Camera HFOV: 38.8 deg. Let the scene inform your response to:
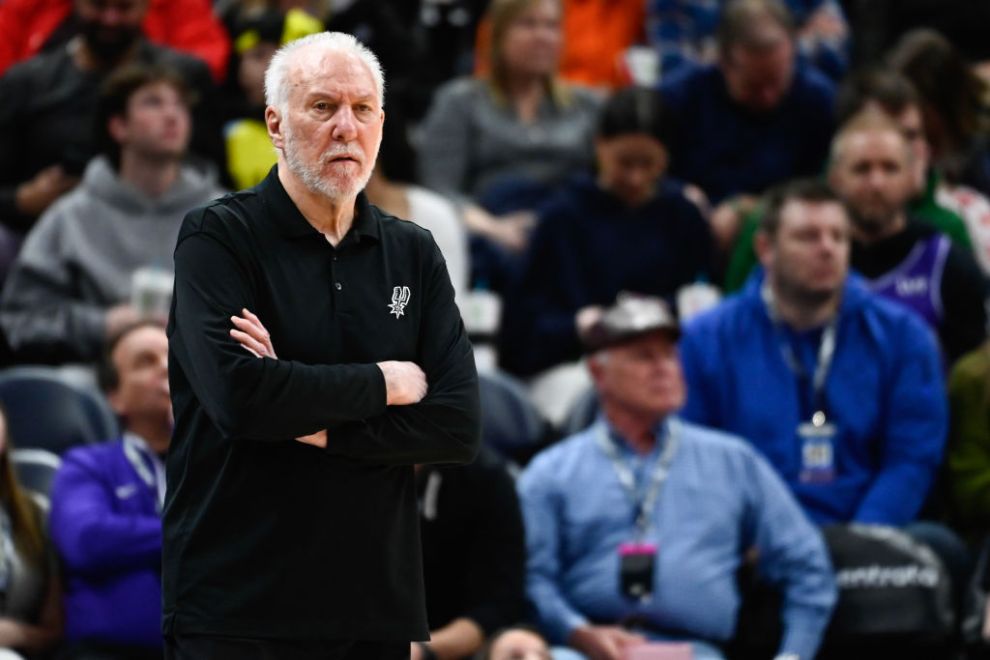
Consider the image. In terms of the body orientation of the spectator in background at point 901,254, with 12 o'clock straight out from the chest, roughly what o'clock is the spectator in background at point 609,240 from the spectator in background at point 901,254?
the spectator in background at point 609,240 is roughly at 3 o'clock from the spectator in background at point 901,254.

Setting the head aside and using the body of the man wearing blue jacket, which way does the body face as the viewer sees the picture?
toward the camera

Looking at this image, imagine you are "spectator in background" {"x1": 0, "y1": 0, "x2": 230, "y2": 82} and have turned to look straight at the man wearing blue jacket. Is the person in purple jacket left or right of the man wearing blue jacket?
right

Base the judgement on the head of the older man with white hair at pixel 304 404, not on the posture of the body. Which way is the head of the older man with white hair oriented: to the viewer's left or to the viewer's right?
to the viewer's right

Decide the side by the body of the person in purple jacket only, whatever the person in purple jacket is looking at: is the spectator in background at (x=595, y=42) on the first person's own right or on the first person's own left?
on the first person's own left

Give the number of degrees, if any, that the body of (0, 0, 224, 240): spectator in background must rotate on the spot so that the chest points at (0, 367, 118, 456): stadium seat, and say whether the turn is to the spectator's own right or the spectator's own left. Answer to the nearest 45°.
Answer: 0° — they already face it

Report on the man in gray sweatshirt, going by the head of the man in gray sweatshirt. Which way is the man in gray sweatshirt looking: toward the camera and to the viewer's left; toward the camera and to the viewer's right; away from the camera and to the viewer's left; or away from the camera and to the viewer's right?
toward the camera and to the viewer's right

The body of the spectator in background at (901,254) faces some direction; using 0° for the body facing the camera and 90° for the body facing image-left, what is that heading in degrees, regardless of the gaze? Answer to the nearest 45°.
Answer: approximately 0°

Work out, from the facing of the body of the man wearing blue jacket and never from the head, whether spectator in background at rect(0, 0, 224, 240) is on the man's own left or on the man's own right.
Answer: on the man's own right

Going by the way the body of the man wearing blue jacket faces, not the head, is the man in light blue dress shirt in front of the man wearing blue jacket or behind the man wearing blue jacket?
in front

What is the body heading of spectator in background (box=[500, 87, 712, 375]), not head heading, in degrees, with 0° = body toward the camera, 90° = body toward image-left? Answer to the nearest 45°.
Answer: approximately 0°

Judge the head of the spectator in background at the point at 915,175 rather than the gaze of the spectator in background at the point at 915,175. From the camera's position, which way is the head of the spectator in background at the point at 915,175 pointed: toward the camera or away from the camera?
toward the camera

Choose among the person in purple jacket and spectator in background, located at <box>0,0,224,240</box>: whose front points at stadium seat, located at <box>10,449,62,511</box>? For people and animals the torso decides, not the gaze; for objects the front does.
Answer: the spectator in background

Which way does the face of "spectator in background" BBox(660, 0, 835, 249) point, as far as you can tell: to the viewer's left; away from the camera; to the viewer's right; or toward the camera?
toward the camera

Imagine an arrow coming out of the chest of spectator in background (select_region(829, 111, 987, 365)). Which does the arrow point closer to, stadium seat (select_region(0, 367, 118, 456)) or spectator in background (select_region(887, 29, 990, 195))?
the stadium seat

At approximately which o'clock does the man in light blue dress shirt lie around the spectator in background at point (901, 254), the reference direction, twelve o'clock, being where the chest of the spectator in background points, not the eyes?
The man in light blue dress shirt is roughly at 1 o'clock from the spectator in background.

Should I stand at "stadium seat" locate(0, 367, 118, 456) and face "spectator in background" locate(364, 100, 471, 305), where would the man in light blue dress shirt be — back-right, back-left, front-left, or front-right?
front-right

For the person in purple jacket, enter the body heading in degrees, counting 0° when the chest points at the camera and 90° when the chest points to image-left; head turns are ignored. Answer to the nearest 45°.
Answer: approximately 315°

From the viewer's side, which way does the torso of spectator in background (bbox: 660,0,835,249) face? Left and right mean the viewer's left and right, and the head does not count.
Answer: facing the viewer
